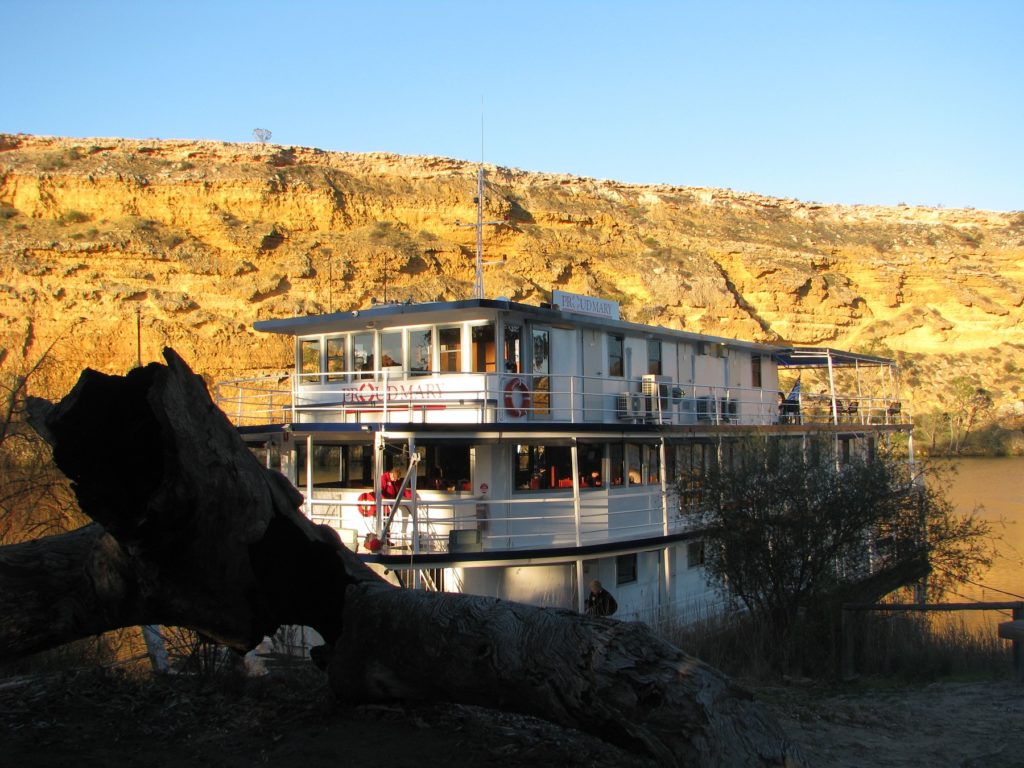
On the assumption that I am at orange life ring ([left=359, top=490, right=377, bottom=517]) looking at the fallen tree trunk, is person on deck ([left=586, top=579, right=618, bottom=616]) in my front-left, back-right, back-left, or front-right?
front-left

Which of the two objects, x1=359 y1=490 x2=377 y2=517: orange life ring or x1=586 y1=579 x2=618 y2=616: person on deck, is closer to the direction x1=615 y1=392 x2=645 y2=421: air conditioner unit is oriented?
the person on deck

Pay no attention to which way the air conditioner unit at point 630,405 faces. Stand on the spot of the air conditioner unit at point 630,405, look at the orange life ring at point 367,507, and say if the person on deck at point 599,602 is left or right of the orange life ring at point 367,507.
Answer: left

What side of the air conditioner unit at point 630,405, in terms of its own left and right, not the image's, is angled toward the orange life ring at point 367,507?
right

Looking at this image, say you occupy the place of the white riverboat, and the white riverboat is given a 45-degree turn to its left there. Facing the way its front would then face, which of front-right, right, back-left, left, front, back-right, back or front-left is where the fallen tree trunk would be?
front

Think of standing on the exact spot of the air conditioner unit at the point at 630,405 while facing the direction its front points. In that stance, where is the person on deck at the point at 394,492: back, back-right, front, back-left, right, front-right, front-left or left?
right

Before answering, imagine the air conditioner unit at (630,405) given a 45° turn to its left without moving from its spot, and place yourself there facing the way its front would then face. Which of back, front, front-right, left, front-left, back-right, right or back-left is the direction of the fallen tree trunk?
right

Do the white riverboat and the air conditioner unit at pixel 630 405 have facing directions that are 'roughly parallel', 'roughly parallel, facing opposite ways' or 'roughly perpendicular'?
roughly perpendicular
